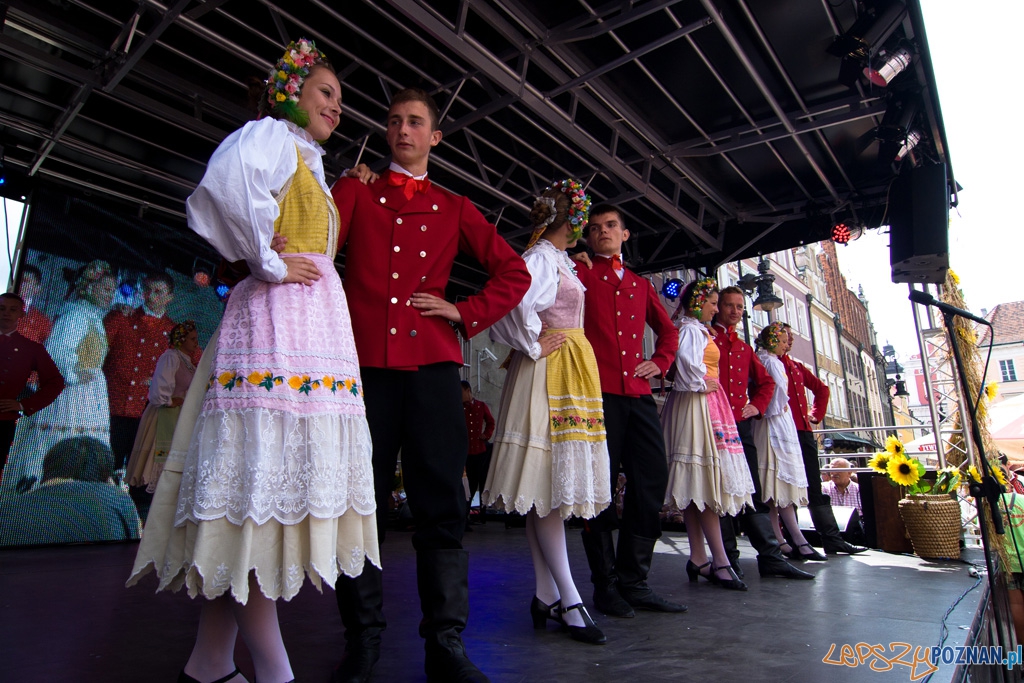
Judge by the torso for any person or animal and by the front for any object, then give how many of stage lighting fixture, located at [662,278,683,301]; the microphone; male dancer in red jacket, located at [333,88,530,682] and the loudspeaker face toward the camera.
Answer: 2

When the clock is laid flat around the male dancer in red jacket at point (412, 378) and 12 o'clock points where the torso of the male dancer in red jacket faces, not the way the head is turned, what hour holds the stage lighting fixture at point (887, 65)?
The stage lighting fixture is roughly at 8 o'clock from the male dancer in red jacket.

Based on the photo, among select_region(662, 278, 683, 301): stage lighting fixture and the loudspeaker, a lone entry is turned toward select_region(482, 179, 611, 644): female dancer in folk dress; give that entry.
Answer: the stage lighting fixture

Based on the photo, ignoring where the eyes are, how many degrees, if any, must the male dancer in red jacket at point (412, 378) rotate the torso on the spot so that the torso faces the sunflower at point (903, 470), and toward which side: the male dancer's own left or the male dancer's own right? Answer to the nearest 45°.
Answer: approximately 135° to the male dancer's own left

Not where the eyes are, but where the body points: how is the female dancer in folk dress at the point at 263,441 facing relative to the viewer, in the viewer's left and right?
facing the viewer and to the right of the viewer

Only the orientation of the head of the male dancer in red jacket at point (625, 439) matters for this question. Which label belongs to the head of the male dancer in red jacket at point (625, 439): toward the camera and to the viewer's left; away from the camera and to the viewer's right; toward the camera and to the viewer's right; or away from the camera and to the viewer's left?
toward the camera and to the viewer's left

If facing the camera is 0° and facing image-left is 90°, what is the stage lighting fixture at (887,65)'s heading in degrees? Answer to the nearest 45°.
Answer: approximately 45°
